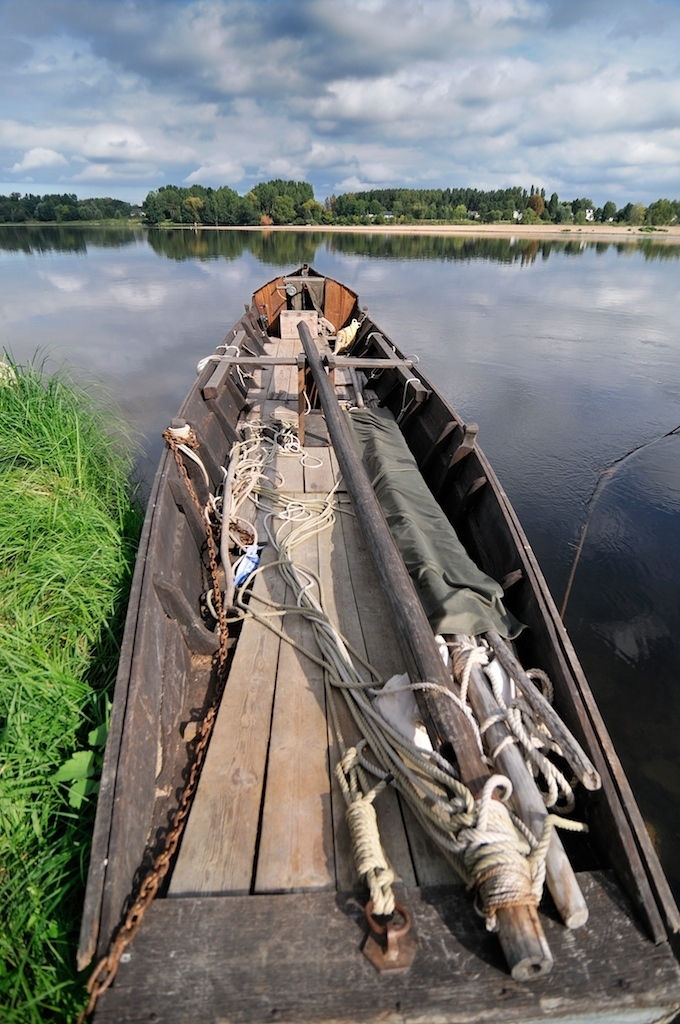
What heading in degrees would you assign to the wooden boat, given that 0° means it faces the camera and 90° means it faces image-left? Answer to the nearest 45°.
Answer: approximately 180°
